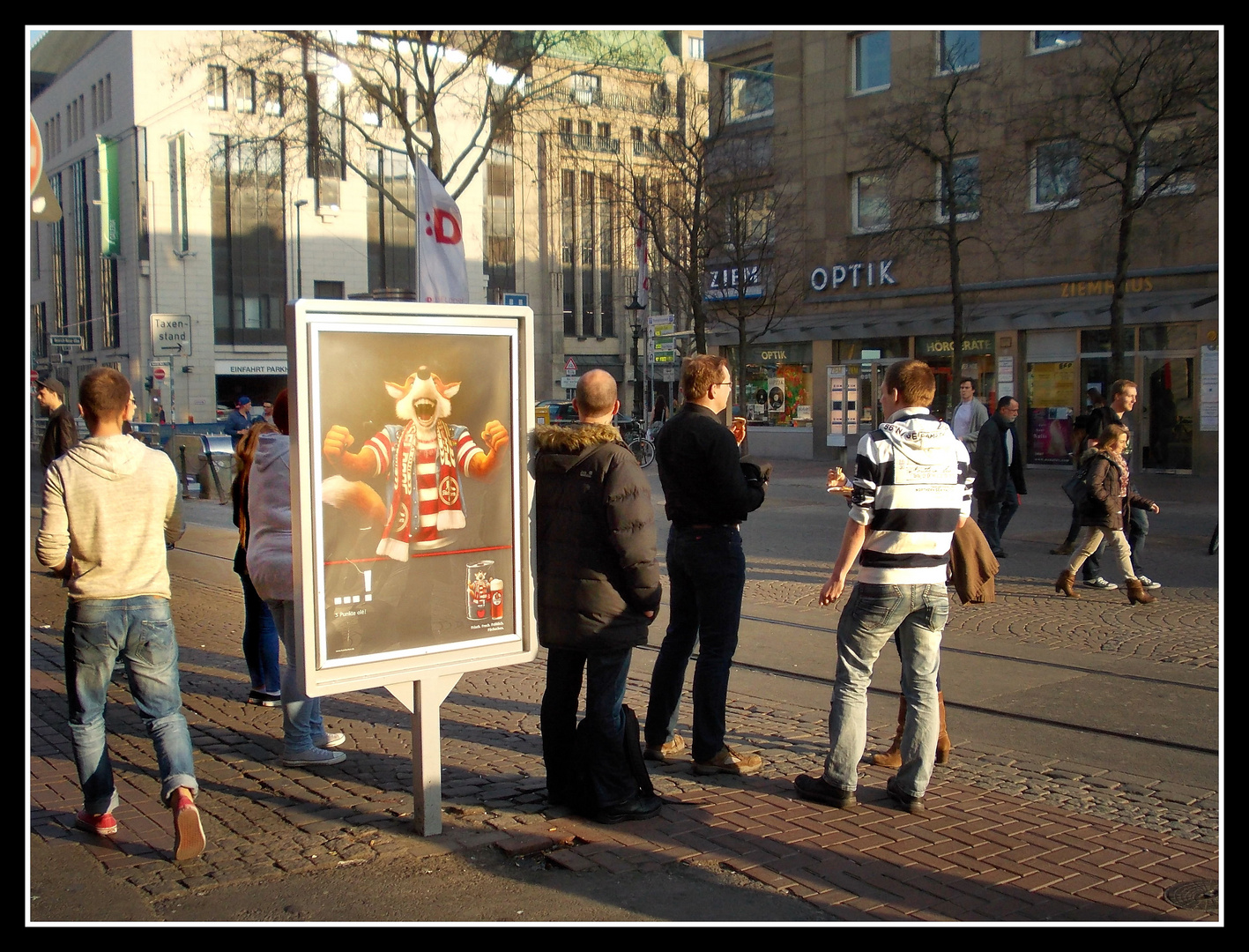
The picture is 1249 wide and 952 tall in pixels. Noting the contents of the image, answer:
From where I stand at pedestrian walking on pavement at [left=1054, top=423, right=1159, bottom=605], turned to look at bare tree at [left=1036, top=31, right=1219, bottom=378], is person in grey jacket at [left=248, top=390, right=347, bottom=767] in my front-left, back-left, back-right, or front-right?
back-left

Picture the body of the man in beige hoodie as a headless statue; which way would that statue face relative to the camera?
away from the camera

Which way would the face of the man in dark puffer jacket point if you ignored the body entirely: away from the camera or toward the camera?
away from the camera

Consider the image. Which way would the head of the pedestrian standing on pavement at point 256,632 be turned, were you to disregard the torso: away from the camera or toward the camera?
away from the camera

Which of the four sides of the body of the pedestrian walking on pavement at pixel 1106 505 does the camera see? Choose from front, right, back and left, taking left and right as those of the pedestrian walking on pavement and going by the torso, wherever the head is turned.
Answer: right
